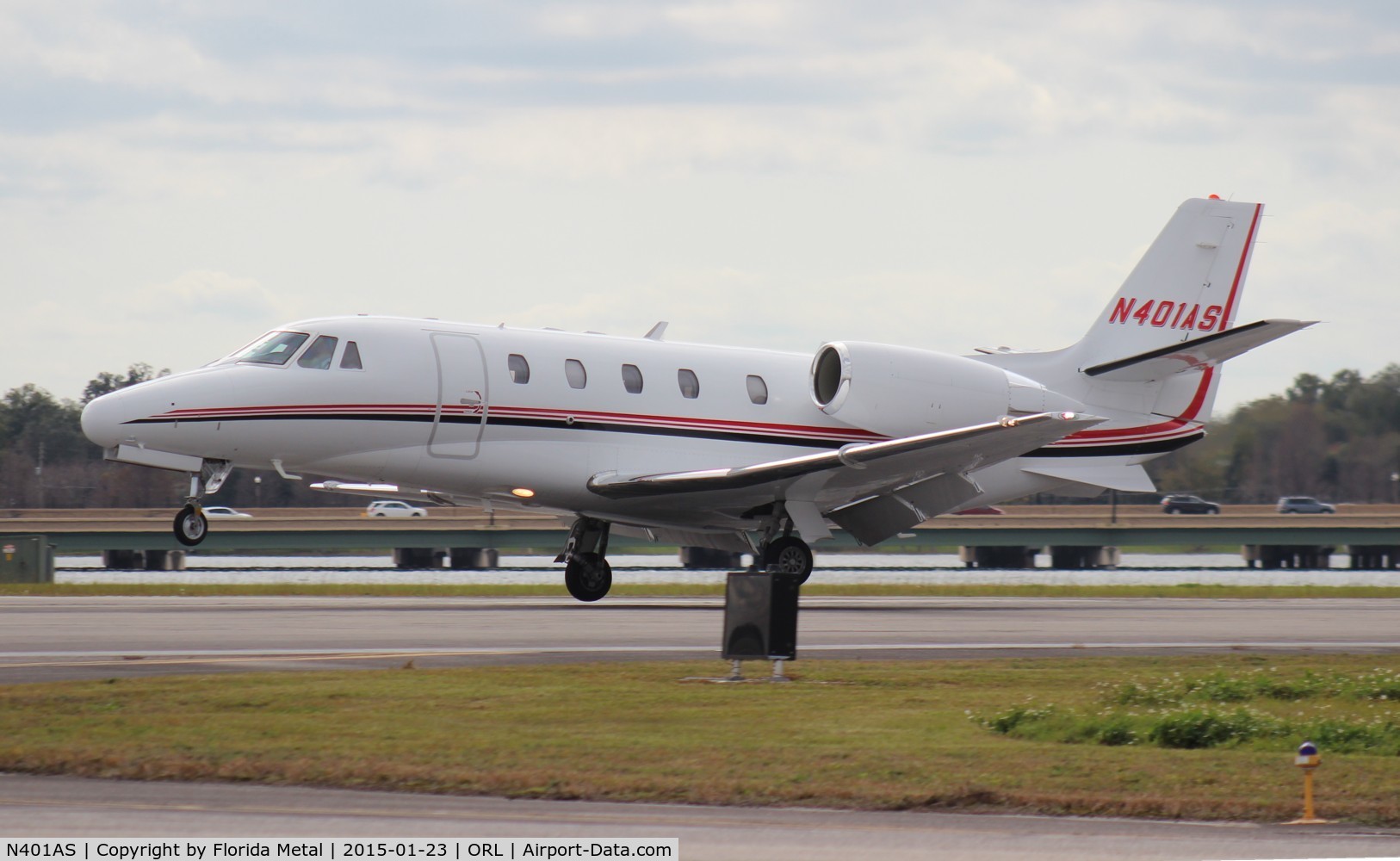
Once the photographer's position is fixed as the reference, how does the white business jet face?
facing to the left of the viewer
